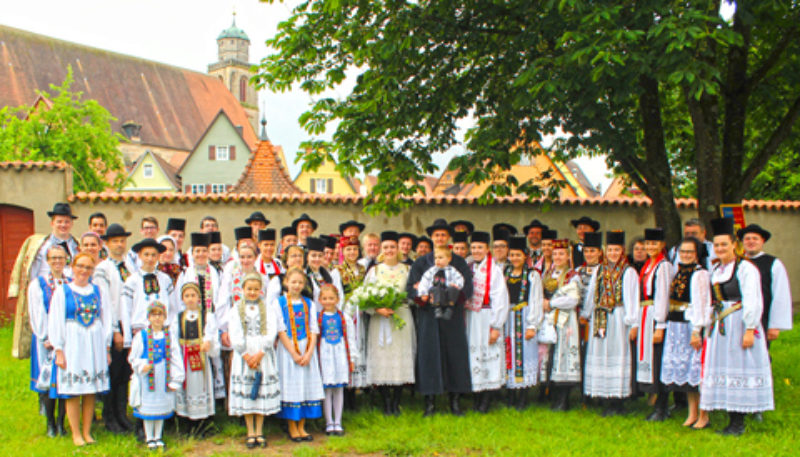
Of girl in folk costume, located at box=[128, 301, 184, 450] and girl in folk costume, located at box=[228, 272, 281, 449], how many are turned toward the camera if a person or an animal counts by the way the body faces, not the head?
2

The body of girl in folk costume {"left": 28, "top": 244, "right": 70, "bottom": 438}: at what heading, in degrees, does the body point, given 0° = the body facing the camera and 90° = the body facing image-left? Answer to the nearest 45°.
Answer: approximately 315°

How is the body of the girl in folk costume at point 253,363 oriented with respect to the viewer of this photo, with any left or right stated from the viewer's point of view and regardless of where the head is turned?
facing the viewer

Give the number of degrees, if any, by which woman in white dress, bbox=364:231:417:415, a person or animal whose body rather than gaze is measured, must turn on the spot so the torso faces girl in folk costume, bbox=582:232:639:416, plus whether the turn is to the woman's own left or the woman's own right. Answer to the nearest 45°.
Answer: approximately 90° to the woman's own left

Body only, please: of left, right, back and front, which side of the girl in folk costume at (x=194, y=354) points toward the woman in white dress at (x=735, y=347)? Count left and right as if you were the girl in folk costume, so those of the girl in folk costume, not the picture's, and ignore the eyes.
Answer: left

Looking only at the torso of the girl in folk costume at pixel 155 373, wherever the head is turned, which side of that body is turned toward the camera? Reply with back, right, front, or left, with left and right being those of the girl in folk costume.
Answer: front

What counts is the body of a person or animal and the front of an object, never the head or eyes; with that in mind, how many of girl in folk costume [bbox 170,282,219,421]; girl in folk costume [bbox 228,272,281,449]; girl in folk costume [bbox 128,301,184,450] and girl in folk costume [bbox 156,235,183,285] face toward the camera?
4

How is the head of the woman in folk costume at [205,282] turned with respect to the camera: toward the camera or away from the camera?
toward the camera

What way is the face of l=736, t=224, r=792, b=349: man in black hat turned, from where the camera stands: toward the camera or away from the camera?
toward the camera

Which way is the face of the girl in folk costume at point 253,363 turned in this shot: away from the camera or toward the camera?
toward the camera

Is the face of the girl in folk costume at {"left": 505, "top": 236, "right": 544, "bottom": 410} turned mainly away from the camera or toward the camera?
toward the camera

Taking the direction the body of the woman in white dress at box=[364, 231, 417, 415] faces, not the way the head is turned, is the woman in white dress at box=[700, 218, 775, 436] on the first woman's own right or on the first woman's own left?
on the first woman's own left

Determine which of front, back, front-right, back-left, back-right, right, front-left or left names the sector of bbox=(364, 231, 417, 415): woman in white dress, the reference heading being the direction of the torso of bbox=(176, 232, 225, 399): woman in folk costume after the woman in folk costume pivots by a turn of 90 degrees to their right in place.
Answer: back
